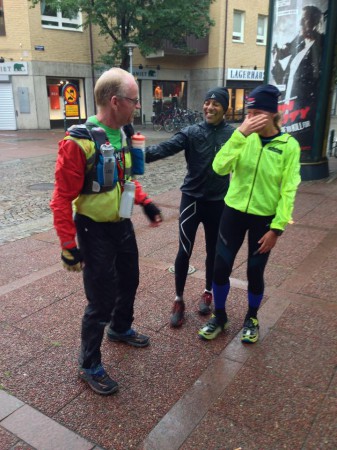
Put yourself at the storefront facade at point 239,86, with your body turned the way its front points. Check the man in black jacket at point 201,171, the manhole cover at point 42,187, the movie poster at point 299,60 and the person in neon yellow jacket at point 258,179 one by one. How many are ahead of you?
4

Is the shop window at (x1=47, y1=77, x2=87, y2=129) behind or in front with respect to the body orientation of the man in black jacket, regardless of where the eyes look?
behind

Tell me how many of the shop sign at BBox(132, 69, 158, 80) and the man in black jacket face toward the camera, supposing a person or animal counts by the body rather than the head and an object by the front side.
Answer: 2

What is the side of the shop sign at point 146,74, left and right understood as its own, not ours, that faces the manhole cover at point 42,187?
front

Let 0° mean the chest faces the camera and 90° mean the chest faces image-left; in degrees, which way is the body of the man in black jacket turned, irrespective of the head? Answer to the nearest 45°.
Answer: approximately 0°

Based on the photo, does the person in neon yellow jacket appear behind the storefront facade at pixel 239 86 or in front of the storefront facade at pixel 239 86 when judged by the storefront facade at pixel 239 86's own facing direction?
in front

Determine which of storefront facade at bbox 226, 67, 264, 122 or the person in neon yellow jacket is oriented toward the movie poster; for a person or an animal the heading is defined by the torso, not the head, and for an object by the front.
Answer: the storefront facade

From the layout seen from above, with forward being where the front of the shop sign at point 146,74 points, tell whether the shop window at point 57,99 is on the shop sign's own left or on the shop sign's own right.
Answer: on the shop sign's own right

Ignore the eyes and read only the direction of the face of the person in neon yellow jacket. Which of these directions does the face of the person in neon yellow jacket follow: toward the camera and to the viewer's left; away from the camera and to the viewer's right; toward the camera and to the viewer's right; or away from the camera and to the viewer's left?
toward the camera and to the viewer's left

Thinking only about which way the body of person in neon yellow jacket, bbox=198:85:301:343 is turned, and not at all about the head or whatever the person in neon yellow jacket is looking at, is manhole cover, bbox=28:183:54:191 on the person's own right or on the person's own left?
on the person's own right

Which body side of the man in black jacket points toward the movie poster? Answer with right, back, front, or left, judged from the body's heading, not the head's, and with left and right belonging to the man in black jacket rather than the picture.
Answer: back

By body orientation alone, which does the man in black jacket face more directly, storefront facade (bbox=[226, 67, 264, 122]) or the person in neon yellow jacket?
the person in neon yellow jacket
